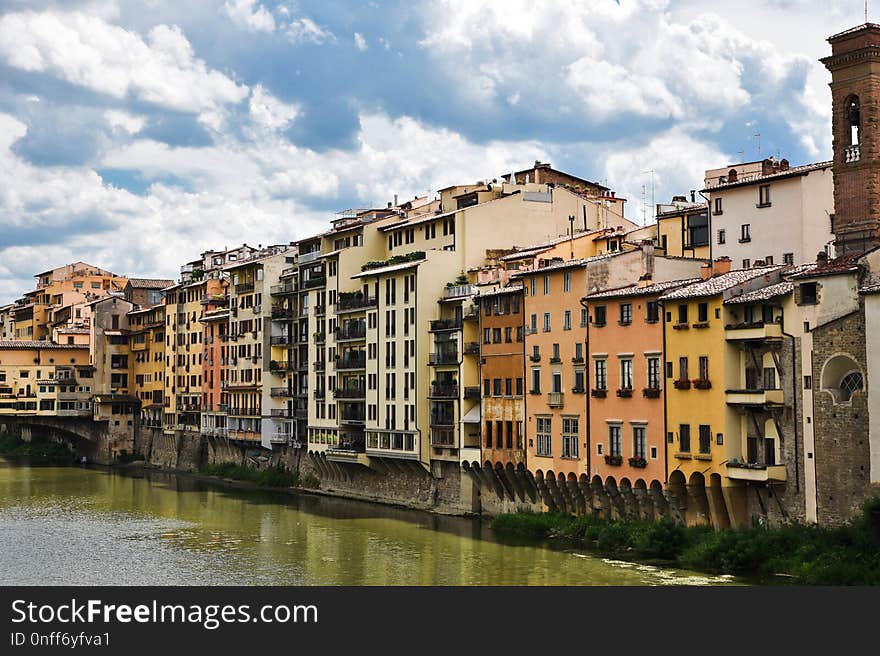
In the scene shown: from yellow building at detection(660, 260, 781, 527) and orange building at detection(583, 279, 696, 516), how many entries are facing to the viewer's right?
0

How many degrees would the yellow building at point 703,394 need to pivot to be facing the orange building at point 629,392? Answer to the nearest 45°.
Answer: approximately 90° to its right

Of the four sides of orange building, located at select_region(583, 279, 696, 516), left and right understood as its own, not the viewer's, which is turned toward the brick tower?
left

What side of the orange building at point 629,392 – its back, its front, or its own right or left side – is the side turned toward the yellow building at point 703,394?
left

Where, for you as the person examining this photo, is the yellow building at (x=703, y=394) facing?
facing the viewer and to the left of the viewer
